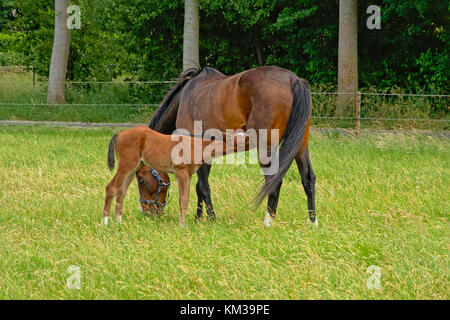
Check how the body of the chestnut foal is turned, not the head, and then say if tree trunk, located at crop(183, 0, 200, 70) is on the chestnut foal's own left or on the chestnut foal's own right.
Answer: on the chestnut foal's own left

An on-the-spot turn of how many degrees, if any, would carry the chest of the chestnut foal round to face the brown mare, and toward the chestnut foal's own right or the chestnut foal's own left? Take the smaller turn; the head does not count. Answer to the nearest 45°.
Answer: approximately 45° to the chestnut foal's own left

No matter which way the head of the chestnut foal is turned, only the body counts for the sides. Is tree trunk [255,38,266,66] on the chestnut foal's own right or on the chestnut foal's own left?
on the chestnut foal's own left

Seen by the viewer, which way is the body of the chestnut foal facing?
to the viewer's right

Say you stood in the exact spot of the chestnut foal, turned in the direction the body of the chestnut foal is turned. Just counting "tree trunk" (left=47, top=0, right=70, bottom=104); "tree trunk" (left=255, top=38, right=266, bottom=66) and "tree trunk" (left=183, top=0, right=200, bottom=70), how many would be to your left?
3

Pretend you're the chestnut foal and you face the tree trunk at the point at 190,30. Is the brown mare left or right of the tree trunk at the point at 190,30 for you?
right

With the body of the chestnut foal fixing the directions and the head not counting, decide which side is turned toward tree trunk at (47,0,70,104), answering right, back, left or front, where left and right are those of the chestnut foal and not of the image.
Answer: left
